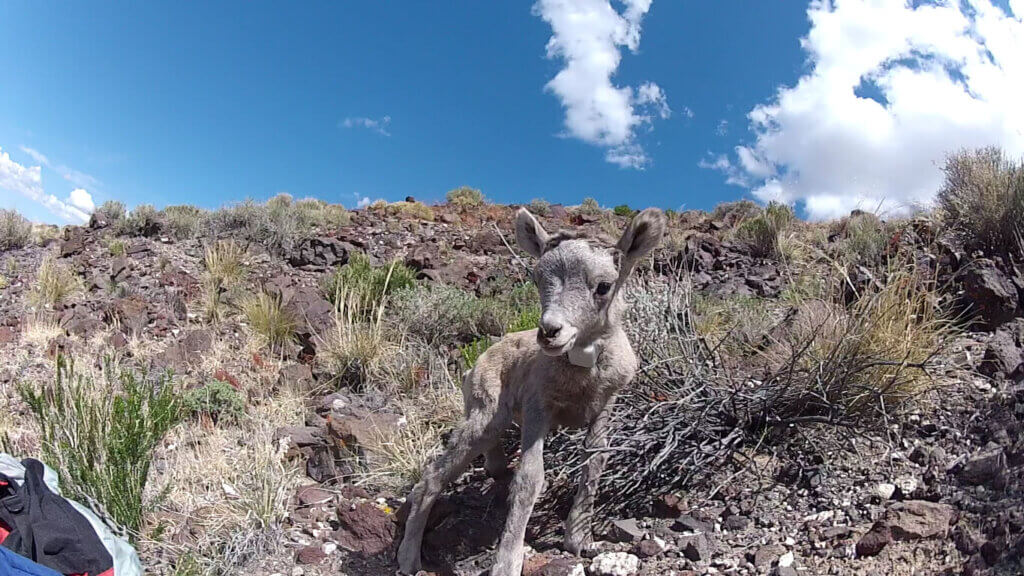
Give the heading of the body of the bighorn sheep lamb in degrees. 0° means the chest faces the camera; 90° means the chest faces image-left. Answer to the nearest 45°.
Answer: approximately 315°

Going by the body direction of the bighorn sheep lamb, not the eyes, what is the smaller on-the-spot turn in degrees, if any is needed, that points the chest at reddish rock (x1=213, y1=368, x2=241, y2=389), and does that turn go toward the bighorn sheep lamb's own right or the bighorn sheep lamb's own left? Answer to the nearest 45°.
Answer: approximately 180°

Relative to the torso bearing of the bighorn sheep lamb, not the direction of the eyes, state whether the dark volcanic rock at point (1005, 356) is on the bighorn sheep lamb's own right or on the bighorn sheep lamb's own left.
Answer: on the bighorn sheep lamb's own left

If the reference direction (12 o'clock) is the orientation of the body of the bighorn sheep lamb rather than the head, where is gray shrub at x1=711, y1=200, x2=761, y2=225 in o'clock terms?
The gray shrub is roughly at 8 o'clock from the bighorn sheep lamb.

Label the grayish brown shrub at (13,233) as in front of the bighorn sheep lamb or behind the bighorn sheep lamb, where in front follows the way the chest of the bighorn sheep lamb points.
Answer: behind

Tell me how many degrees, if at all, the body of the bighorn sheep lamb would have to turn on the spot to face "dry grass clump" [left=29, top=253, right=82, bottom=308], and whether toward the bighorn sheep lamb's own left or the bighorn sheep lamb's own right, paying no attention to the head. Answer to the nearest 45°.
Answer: approximately 180°

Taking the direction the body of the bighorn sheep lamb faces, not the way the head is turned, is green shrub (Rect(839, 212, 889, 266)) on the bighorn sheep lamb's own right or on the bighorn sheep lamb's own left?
on the bighorn sheep lamb's own left

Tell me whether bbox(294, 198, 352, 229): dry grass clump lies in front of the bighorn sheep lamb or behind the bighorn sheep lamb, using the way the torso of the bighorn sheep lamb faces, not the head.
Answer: behind

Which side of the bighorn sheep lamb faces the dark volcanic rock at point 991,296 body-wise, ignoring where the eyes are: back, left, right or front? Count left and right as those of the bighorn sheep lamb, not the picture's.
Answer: left

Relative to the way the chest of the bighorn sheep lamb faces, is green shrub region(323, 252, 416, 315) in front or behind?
behind

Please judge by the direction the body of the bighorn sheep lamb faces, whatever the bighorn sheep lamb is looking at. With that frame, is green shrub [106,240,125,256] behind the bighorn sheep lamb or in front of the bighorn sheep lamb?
behind
